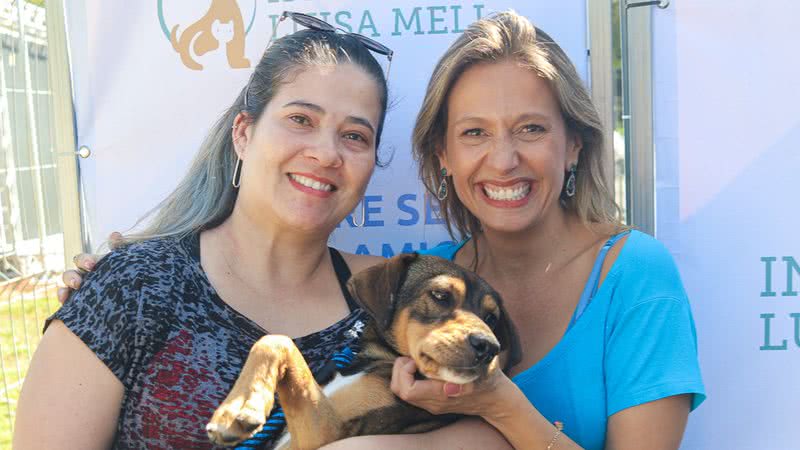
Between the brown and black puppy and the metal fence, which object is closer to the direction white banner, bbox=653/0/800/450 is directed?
the brown and black puppy

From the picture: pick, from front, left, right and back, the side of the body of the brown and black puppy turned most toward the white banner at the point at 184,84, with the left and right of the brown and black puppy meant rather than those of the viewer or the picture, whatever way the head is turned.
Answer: back

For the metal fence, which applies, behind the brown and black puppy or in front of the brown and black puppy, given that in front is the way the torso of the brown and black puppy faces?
behind

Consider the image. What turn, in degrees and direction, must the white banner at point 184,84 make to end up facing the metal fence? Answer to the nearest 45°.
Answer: approximately 135° to its right

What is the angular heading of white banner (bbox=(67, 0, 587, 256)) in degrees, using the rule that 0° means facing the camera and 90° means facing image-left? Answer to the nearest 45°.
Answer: approximately 0°

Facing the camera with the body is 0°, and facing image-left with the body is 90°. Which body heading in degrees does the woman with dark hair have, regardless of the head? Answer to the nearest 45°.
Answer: approximately 315°

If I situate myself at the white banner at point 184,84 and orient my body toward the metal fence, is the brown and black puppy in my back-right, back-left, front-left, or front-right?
back-left

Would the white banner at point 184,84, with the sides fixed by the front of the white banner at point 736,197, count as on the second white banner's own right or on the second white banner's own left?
on the second white banner's own right

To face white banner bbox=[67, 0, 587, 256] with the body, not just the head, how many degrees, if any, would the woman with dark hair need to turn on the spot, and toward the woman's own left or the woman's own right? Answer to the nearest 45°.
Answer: approximately 135° to the woman's own left

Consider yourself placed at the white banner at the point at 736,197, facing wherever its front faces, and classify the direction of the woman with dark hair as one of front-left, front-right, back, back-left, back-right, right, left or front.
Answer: front-right

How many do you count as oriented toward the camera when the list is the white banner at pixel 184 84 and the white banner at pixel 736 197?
2

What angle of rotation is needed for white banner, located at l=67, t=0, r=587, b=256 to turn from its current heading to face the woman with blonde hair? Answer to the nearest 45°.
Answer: approximately 45° to its left

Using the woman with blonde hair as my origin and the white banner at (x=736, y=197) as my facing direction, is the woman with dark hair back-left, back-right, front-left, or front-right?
back-left

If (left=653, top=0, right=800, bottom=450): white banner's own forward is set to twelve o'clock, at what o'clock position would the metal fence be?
The metal fence is roughly at 3 o'clock from the white banner.
